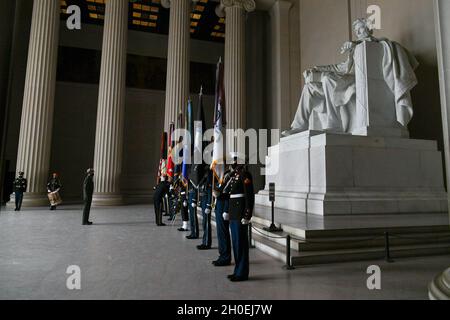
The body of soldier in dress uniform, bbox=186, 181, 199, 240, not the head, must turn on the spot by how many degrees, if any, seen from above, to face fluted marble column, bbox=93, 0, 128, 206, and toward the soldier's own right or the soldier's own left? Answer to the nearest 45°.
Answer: approximately 45° to the soldier's own right

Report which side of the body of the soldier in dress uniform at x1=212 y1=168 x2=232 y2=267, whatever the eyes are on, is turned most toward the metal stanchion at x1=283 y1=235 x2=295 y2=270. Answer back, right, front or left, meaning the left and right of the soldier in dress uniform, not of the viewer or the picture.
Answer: back

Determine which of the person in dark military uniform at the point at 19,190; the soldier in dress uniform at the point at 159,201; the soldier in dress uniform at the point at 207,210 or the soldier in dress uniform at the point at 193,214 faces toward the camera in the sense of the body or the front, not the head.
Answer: the person in dark military uniform

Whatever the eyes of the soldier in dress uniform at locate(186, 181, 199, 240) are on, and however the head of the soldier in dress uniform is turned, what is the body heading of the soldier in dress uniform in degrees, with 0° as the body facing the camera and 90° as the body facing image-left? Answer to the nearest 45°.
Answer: approximately 90°

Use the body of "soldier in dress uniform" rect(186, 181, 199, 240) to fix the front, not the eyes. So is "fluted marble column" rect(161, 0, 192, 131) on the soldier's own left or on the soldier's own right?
on the soldier's own right

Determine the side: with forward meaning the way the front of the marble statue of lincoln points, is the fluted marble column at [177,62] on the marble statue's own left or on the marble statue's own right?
on the marble statue's own right

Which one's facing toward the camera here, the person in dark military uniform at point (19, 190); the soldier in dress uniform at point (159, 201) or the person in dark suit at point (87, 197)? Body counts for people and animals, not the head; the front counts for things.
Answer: the person in dark military uniform at point (19, 190)

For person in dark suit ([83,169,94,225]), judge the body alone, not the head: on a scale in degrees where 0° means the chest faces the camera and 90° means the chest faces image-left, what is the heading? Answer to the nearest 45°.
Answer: approximately 270°

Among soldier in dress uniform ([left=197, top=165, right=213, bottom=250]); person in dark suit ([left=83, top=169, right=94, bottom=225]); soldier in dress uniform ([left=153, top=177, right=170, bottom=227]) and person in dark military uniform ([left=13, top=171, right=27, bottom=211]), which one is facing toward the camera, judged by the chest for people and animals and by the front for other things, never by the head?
person in dark military uniform ([left=13, top=171, right=27, bottom=211])

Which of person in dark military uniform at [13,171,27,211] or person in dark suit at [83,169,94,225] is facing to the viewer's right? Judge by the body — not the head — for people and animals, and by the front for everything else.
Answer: person in dark suit at [83,169,94,225]

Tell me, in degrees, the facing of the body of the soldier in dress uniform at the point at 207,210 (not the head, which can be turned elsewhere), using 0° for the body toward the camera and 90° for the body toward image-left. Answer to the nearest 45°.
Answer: approximately 90°
